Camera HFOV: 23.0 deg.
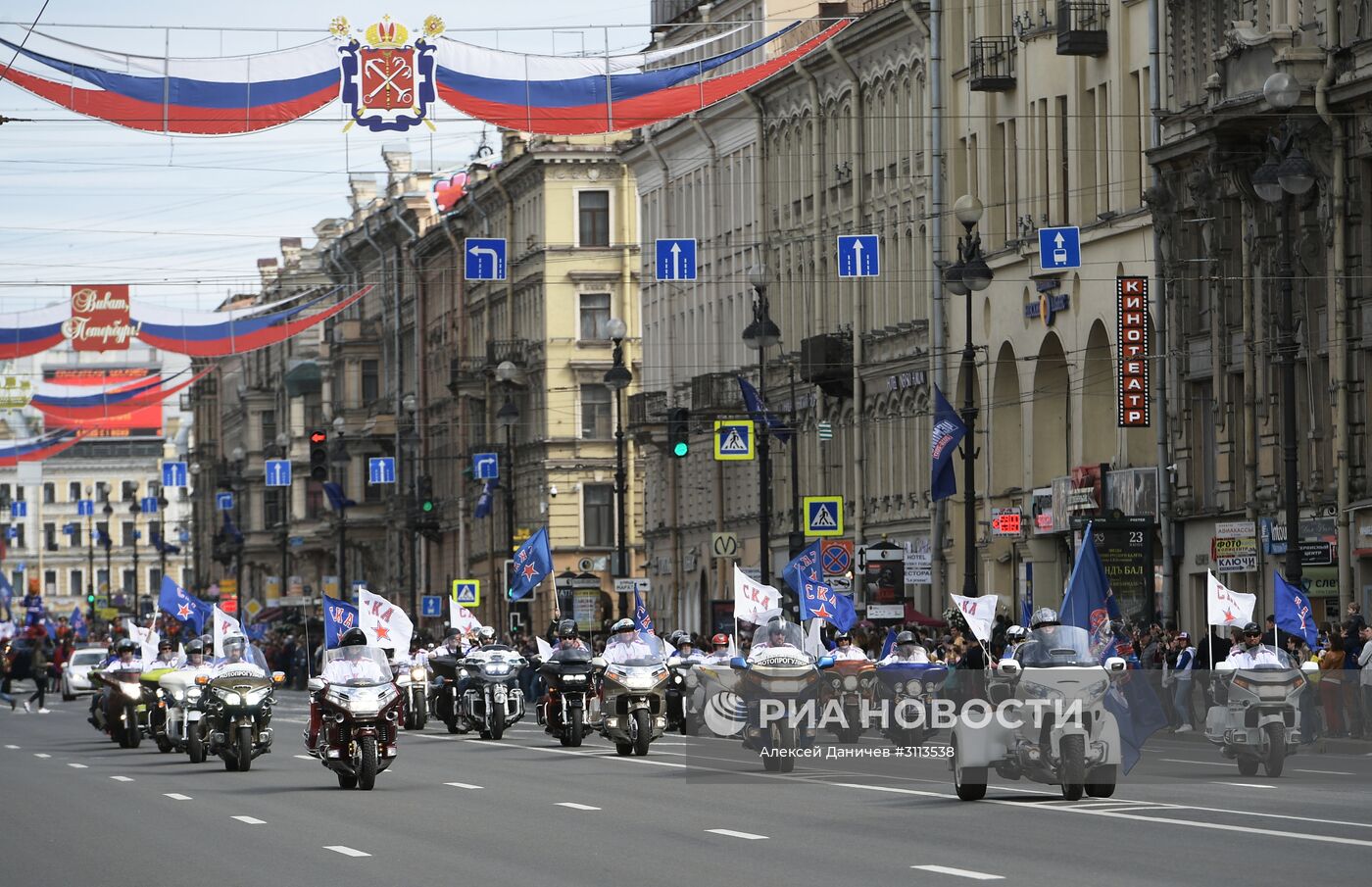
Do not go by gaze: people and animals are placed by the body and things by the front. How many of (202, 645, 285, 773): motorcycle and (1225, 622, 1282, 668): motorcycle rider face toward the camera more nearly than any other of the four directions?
2

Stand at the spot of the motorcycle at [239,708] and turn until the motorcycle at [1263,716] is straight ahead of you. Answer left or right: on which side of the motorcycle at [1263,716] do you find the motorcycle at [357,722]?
right

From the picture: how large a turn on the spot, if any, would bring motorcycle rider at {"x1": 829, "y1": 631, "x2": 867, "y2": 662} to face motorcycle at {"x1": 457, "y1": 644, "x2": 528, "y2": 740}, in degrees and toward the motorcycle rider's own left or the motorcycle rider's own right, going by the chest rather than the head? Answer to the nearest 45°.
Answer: approximately 135° to the motorcycle rider's own right

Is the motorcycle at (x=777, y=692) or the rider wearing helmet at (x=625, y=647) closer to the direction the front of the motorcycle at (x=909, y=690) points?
the motorcycle

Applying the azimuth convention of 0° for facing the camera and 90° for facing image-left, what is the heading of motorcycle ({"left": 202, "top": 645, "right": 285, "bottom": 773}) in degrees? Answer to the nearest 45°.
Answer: approximately 0°

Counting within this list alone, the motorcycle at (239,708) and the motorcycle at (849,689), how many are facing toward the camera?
2

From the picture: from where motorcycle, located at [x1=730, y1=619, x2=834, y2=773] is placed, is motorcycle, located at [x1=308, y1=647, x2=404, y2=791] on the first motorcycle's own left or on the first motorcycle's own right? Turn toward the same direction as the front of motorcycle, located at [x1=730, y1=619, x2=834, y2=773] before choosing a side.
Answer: on the first motorcycle's own right
